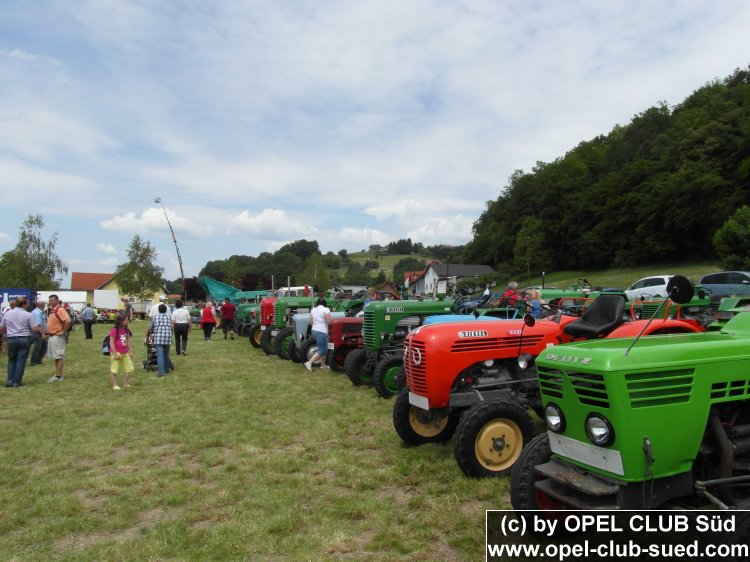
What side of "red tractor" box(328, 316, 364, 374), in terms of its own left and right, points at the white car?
back

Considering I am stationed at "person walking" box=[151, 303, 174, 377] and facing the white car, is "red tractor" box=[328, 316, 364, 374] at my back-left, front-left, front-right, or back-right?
front-right

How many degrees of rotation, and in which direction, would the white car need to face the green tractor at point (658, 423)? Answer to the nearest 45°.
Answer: approximately 90° to its left

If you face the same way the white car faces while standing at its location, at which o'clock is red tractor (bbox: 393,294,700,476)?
The red tractor is roughly at 9 o'clock from the white car.

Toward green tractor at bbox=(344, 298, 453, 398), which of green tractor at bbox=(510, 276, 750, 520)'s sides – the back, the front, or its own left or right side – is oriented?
right

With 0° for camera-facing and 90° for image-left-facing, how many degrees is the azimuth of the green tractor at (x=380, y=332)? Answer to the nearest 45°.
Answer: approximately 45°

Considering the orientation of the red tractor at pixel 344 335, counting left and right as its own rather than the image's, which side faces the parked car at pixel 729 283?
back

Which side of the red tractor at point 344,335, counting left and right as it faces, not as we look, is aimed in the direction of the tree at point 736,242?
back

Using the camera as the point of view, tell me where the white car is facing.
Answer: facing to the left of the viewer

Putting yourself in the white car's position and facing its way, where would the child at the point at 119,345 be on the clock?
The child is roughly at 10 o'clock from the white car.

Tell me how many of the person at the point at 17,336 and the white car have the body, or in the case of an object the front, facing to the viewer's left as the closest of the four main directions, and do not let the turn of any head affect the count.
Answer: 1

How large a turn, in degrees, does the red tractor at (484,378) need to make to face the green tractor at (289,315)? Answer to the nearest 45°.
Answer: approximately 90° to its right

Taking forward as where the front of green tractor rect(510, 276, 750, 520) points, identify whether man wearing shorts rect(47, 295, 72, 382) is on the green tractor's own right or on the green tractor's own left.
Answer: on the green tractor's own right

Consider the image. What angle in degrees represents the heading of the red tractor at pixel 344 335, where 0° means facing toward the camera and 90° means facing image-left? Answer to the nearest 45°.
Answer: approximately 45°

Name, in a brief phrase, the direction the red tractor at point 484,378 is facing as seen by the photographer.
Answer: facing the viewer and to the left of the viewer
